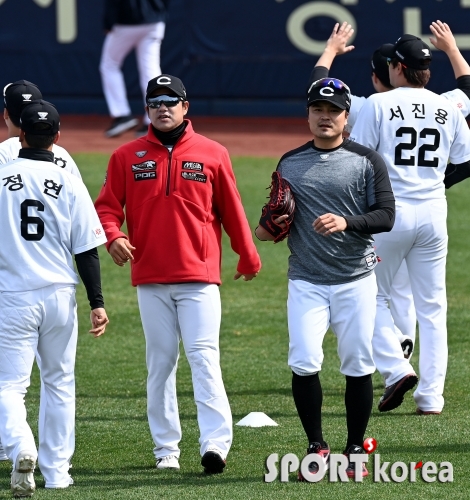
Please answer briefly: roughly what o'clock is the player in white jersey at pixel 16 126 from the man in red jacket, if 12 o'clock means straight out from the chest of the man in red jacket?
The player in white jersey is roughly at 4 o'clock from the man in red jacket.

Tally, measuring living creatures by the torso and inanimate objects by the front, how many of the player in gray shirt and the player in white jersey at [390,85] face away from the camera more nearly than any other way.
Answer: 1

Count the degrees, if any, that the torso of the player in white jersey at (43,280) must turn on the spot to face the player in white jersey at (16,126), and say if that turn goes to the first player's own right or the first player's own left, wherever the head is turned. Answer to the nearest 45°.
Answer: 0° — they already face them

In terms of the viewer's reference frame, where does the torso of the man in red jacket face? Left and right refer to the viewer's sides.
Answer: facing the viewer

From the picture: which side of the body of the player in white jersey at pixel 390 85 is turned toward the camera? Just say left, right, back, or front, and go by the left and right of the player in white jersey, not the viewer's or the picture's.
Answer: back

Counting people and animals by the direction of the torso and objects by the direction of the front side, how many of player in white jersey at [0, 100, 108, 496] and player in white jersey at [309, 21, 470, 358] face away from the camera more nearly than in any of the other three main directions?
2

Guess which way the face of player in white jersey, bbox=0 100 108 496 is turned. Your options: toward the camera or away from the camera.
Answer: away from the camera

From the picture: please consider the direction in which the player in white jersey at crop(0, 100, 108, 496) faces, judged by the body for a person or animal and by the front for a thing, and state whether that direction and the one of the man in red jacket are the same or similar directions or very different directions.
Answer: very different directions

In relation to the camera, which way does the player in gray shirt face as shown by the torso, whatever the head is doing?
toward the camera

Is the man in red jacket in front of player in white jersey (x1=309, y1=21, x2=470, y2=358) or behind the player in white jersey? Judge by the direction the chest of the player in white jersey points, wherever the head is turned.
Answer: behind

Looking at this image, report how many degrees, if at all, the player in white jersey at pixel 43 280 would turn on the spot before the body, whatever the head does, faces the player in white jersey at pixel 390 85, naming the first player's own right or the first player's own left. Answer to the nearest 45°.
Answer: approximately 45° to the first player's own right

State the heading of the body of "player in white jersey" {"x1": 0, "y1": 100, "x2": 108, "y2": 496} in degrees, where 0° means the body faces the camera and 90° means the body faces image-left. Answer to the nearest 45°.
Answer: approximately 180°

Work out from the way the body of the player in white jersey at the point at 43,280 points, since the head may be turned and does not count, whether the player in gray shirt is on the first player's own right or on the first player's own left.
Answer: on the first player's own right

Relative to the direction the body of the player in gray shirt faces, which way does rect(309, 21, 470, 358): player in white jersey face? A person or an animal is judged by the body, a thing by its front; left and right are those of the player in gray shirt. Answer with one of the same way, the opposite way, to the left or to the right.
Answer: the opposite way

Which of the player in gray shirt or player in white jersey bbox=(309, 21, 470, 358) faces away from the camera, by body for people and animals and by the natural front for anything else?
the player in white jersey
